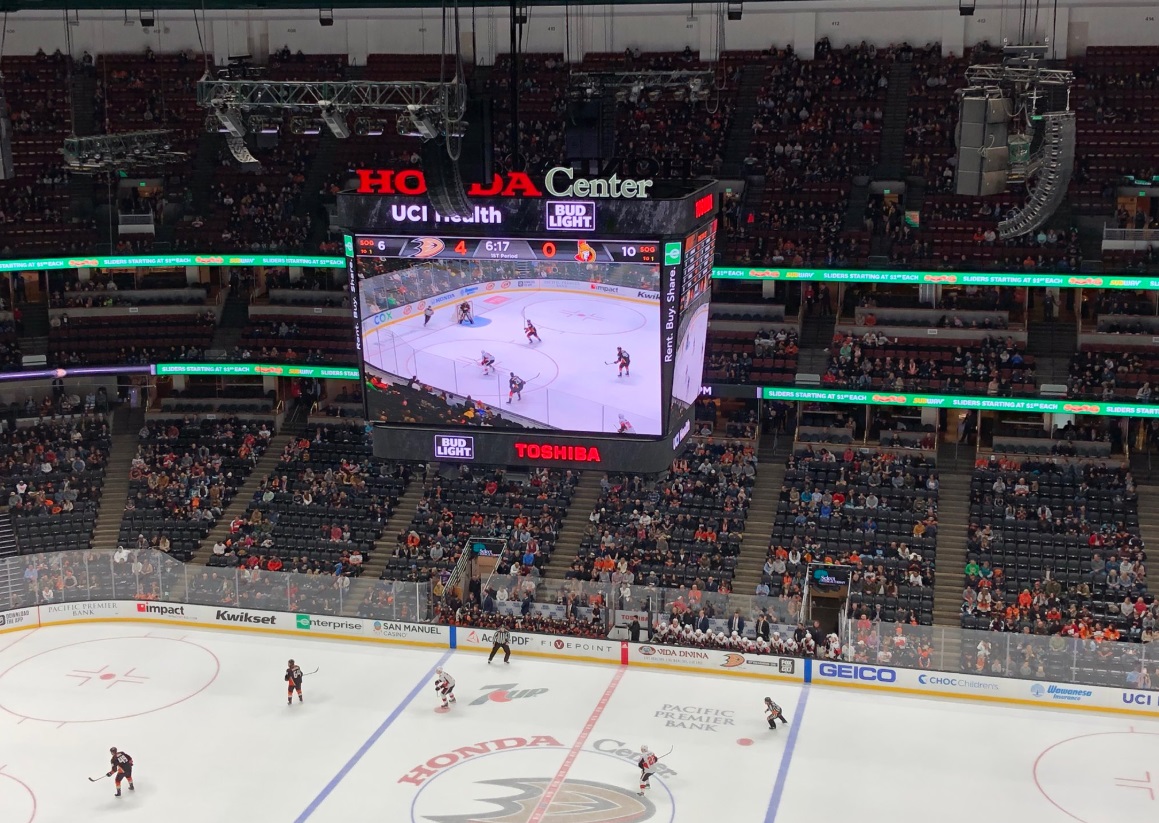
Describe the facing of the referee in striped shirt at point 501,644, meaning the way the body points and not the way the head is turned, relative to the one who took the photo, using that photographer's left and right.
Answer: facing the viewer

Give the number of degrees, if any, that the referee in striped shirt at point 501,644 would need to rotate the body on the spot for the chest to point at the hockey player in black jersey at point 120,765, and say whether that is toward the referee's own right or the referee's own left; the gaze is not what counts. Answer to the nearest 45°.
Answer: approximately 45° to the referee's own right

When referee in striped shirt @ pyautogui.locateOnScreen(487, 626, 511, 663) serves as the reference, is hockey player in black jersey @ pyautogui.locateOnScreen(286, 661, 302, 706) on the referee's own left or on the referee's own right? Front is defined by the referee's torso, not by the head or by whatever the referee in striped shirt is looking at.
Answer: on the referee's own right

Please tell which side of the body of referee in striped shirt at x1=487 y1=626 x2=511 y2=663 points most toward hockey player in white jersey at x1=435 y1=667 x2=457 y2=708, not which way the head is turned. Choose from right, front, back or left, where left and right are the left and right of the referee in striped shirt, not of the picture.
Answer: front

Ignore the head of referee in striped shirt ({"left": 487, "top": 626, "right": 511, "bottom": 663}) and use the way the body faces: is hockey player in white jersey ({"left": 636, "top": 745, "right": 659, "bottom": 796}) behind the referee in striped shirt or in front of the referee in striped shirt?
in front

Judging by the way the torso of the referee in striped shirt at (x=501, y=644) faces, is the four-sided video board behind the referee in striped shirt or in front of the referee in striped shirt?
in front
